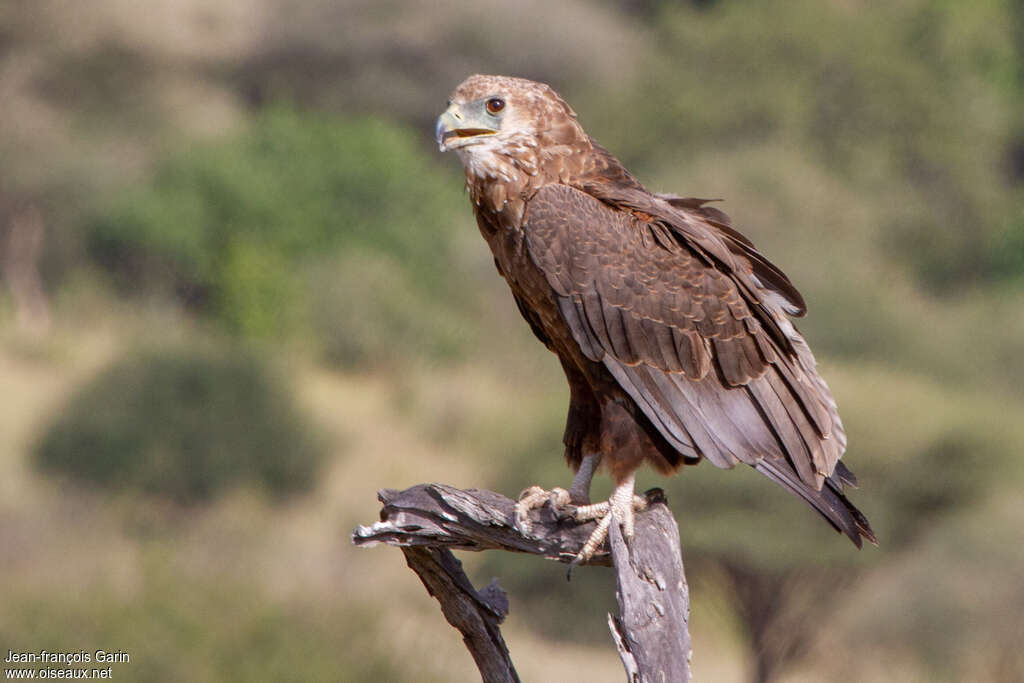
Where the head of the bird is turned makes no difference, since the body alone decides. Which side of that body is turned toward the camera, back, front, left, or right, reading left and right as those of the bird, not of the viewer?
left

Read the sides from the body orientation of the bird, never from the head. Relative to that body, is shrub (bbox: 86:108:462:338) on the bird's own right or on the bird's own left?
on the bird's own right

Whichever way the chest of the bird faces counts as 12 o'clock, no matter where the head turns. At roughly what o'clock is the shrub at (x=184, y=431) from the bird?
The shrub is roughly at 2 o'clock from the bird.
